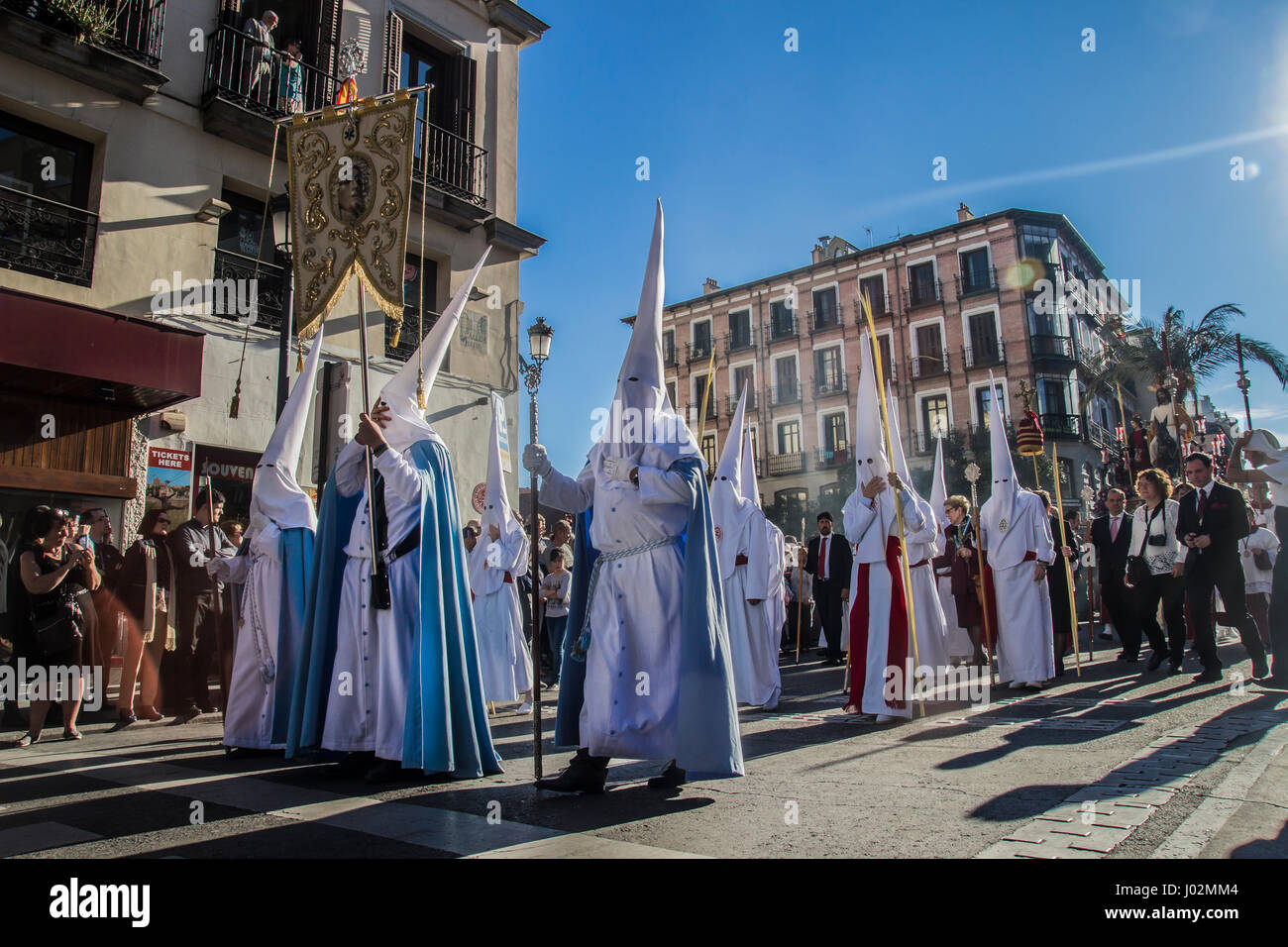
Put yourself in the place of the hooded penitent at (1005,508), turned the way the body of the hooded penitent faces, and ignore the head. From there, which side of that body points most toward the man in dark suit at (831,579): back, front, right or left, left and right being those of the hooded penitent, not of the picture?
right

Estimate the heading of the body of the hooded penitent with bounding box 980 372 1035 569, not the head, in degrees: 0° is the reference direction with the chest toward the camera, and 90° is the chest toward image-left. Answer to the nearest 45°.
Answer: approximately 45°

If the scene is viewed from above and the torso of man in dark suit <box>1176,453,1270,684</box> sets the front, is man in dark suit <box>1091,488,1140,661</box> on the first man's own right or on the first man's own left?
on the first man's own right

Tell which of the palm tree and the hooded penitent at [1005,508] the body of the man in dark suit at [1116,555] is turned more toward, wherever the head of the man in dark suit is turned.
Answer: the hooded penitent
